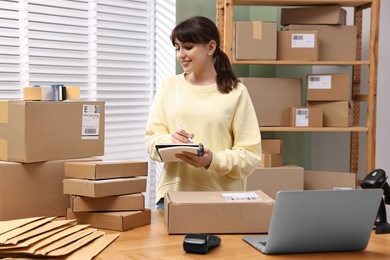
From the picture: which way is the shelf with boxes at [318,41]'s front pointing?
toward the camera

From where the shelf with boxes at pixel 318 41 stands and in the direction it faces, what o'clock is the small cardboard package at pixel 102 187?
The small cardboard package is roughly at 1 o'clock from the shelf with boxes.

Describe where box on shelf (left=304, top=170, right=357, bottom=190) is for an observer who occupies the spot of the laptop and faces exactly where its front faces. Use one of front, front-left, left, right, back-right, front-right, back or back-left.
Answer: front-right

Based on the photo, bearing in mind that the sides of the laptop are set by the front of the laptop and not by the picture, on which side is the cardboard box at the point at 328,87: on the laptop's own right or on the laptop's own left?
on the laptop's own right

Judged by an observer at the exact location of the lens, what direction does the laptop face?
facing away from the viewer and to the left of the viewer

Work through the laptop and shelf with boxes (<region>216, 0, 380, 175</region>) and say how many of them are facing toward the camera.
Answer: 1

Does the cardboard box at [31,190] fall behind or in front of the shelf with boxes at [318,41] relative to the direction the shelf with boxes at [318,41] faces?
in front

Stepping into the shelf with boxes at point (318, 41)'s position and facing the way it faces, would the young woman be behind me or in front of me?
in front
